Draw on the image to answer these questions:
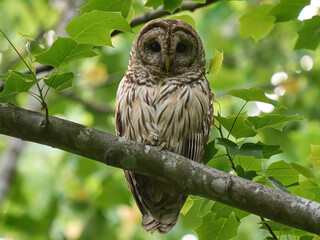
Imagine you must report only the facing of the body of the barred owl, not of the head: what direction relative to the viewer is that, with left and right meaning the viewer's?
facing the viewer

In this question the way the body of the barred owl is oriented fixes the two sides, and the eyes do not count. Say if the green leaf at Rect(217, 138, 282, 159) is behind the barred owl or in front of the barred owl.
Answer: behind

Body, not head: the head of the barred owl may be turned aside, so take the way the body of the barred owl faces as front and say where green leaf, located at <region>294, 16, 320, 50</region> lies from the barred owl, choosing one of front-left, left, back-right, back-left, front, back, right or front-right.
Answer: left
